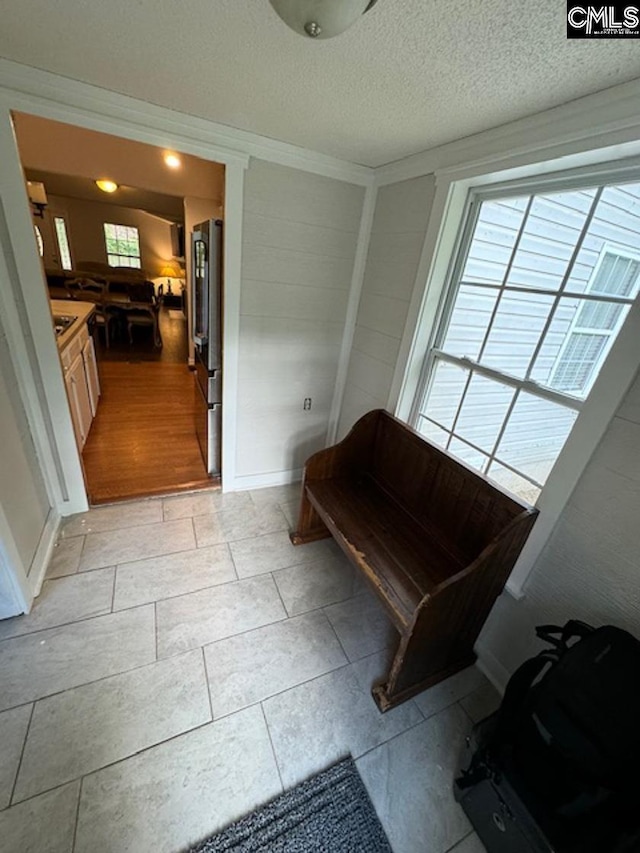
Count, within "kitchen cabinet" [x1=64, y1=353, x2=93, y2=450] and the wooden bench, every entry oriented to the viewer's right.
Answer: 1

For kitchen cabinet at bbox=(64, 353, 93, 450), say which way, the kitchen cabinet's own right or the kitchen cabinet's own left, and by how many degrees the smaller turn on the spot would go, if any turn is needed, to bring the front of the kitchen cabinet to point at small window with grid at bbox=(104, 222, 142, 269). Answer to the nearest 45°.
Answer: approximately 90° to the kitchen cabinet's own left

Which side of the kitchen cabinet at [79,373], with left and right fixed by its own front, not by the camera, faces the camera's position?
right

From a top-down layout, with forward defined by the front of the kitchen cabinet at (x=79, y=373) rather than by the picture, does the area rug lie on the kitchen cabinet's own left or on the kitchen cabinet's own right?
on the kitchen cabinet's own right

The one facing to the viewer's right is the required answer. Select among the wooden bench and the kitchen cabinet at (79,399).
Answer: the kitchen cabinet

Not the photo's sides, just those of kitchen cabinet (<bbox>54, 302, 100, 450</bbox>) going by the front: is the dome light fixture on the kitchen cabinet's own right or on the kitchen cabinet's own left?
on the kitchen cabinet's own right

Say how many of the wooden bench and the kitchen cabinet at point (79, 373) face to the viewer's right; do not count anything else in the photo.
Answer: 1

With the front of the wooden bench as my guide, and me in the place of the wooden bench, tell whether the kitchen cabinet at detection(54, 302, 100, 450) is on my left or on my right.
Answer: on my right

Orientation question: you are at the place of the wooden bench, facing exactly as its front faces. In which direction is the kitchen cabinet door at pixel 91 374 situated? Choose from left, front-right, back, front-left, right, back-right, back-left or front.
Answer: front-right

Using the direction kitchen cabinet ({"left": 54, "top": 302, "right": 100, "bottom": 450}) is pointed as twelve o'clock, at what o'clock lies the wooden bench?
The wooden bench is roughly at 2 o'clock from the kitchen cabinet.

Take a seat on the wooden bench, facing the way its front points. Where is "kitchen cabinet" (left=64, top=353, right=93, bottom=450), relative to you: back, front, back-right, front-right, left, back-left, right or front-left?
front-right

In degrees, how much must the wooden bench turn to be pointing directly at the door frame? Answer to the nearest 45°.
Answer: approximately 45° to its right

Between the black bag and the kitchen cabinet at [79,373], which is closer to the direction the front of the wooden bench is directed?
the kitchen cabinet

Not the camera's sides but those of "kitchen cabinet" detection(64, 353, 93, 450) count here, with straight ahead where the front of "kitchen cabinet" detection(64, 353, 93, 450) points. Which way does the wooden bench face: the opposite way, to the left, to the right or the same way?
the opposite way

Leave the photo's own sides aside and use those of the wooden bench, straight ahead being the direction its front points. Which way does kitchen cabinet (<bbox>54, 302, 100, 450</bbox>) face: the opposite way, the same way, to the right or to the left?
the opposite way
